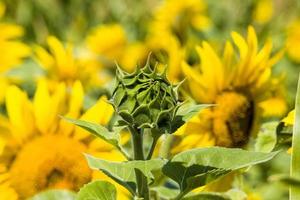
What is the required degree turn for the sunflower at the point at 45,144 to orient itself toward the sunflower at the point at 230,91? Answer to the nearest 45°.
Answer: approximately 90° to its left

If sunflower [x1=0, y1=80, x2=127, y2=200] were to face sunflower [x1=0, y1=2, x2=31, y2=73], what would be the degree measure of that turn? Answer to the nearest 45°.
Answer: approximately 180°

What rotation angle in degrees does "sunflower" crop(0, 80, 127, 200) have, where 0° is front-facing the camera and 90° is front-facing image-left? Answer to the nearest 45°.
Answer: approximately 0°

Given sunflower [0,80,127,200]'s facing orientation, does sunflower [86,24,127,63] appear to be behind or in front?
behind
